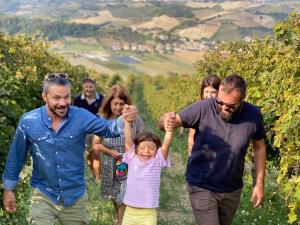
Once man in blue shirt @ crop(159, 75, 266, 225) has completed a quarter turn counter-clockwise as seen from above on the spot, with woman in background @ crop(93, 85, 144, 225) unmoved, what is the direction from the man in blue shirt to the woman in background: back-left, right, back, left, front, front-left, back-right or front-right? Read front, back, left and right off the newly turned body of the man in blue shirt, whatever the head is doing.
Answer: back-left

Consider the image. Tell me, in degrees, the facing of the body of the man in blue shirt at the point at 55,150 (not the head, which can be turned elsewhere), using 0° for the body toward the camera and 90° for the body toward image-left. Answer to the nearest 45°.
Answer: approximately 0°

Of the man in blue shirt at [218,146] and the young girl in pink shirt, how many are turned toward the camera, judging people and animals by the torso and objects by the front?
2

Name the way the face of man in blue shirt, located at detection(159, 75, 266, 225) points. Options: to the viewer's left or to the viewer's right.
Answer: to the viewer's left

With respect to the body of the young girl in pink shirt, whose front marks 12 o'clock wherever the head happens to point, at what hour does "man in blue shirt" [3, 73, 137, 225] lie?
The man in blue shirt is roughly at 2 o'clock from the young girl in pink shirt.

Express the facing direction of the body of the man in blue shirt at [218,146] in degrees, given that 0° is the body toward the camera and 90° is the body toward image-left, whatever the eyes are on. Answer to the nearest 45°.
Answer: approximately 0°

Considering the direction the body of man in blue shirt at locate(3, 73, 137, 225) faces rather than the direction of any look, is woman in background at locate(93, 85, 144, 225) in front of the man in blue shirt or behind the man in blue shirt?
behind

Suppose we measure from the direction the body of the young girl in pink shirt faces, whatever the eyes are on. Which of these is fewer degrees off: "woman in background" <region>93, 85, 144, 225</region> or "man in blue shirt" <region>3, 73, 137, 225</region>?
the man in blue shirt

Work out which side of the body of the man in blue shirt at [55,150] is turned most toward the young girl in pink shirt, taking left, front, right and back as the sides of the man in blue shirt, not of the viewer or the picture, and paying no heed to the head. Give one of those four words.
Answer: left
